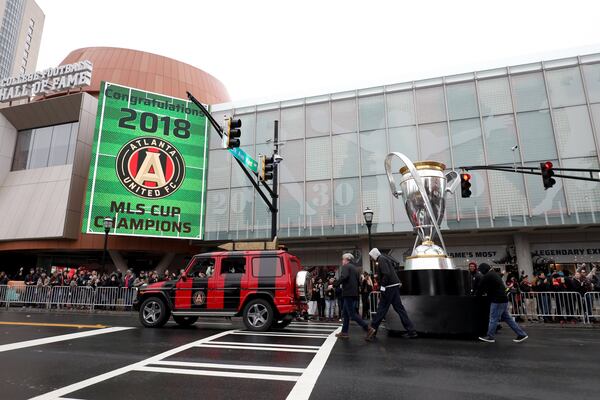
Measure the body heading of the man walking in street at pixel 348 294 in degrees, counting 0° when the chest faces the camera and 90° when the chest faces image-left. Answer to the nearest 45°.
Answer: approximately 90°

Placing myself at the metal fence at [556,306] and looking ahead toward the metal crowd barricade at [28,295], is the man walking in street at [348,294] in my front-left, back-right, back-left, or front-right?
front-left

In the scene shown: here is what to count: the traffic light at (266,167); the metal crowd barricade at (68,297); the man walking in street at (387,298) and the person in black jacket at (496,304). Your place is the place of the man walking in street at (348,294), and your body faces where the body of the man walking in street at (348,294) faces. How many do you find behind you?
2
